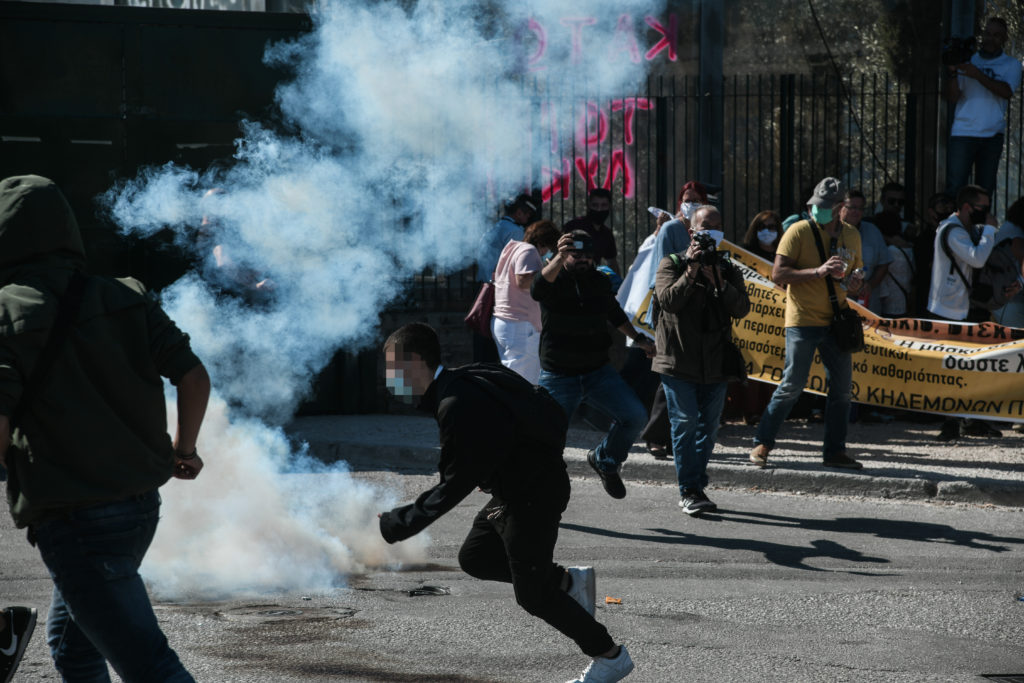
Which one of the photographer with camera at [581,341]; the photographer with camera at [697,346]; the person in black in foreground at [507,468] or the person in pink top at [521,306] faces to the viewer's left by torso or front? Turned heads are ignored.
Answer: the person in black in foreground

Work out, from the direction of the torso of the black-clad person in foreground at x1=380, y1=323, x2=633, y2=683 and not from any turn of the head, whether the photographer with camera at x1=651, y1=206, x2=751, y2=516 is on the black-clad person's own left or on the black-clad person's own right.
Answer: on the black-clad person's own right

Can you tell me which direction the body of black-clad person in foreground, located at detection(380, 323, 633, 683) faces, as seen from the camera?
to the viewer's left

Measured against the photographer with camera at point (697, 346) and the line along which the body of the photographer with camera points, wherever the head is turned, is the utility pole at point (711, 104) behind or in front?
behind

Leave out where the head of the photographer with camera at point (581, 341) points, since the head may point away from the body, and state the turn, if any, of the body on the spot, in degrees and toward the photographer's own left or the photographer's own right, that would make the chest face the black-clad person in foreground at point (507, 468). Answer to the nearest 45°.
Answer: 0° — they already face them

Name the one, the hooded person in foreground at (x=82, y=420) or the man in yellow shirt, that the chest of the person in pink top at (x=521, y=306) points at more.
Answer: the man in yellow shirt

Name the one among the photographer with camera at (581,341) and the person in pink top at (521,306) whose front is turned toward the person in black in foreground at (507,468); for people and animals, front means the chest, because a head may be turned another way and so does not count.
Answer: the photographer with camera

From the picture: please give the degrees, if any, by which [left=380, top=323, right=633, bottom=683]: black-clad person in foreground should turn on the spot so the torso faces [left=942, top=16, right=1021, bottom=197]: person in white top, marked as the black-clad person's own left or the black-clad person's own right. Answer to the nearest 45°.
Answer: approximately 135° to the black-clad person's own right

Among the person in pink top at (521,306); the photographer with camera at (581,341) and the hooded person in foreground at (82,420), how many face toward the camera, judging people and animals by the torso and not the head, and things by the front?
1

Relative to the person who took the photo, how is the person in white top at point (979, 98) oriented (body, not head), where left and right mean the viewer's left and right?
facing the viewer and to the left of the viewer

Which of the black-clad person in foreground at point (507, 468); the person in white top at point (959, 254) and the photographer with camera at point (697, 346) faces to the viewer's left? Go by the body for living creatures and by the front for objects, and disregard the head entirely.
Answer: the black-clad person in foreground

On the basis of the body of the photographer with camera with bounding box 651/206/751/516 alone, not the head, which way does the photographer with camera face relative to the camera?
toward the camera
